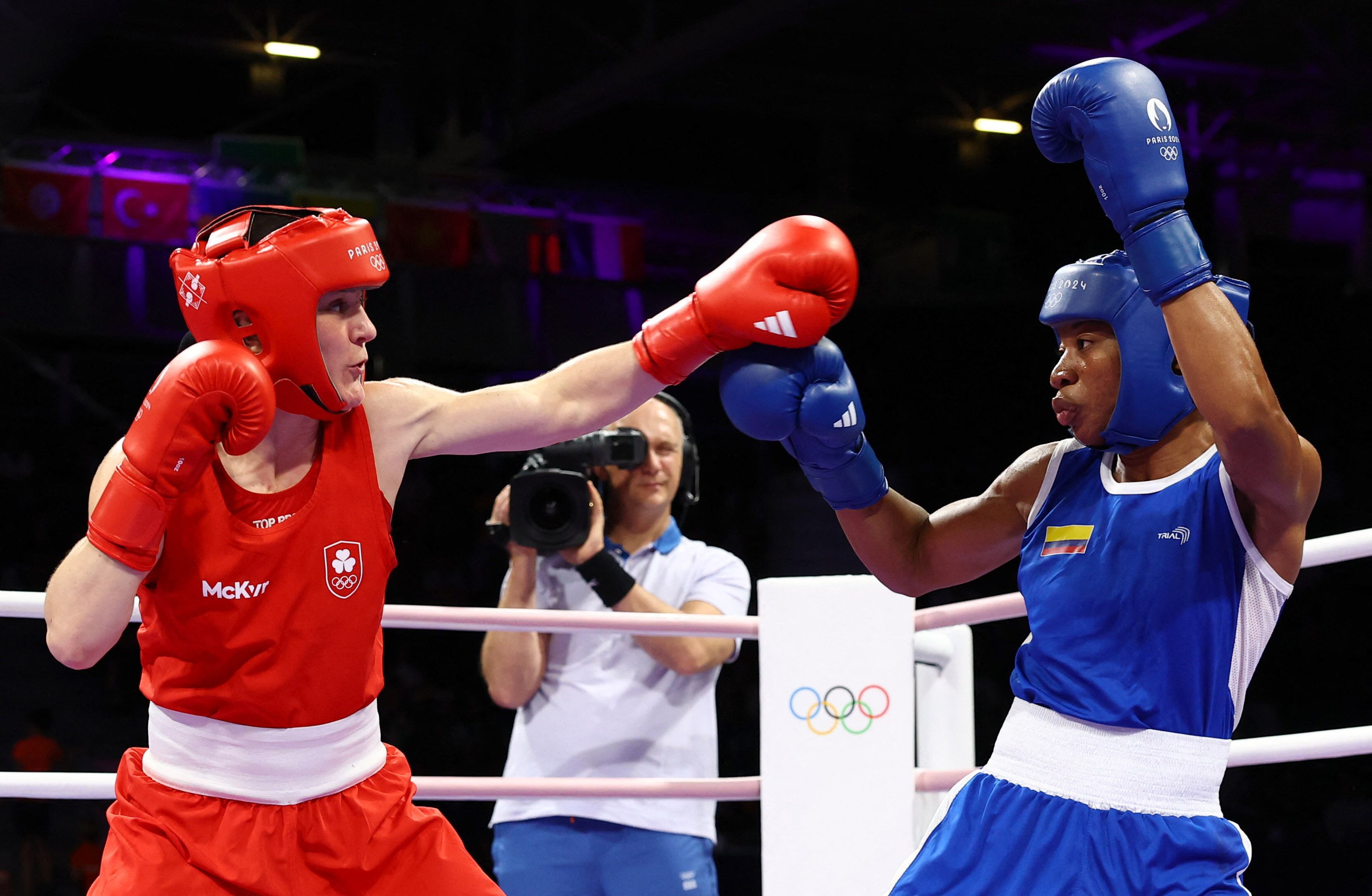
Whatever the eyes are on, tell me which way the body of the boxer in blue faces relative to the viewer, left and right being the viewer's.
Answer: facing the viewer and to the left of the viewer

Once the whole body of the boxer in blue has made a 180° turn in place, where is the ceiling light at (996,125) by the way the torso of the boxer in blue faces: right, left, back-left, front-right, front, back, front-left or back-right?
front-left

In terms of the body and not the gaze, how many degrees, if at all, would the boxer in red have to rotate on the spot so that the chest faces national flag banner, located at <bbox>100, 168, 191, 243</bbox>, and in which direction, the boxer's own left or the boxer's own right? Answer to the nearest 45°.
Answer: approximately 135° to the boxer's own left

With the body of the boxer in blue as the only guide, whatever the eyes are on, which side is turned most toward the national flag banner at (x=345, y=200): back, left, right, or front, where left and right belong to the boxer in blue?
right

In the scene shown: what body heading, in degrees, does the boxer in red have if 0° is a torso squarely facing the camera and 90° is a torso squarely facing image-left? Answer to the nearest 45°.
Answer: approximately 315°

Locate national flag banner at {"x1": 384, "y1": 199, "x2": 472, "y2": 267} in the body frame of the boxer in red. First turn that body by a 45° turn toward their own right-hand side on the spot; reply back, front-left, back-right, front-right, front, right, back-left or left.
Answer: back

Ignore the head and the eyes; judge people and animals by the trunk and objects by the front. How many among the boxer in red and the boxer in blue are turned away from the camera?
0

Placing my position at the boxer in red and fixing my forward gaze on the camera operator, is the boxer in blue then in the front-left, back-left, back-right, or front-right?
front-right

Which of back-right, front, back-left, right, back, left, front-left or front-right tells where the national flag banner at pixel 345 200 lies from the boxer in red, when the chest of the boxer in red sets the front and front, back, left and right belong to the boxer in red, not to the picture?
back-left

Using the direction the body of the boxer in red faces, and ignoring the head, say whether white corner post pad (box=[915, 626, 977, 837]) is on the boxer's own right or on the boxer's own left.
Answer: on the boxer's own left

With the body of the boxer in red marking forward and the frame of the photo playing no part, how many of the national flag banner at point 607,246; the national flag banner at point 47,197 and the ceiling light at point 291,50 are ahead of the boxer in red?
0

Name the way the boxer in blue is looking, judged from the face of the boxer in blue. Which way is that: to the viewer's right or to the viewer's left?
to the viewer's left

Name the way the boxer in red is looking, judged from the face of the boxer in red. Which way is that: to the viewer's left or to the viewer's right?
to the viewer's right

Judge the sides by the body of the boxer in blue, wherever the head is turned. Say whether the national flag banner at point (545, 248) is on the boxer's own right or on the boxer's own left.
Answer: on the boxer's own right

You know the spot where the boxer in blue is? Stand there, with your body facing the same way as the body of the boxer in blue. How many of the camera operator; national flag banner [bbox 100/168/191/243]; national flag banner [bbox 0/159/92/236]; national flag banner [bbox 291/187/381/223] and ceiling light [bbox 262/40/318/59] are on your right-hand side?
5

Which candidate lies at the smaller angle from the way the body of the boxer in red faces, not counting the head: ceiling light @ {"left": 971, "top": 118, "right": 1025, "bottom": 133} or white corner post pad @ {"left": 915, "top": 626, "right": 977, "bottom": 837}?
the white corner post pad

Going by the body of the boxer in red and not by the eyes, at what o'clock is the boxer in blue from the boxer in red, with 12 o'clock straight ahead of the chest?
The boxer in blue is roughly at 11 o'clock from the boxer in red.

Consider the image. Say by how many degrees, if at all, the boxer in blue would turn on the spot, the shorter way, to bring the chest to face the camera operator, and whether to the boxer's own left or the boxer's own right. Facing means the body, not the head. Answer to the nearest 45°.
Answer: approximately 90° to the boxer's own right
